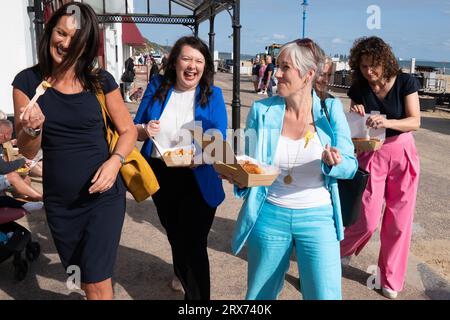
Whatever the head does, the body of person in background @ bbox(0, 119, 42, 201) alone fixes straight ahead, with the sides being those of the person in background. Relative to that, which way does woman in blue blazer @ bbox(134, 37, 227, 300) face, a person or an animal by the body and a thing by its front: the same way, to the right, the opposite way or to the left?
to the right

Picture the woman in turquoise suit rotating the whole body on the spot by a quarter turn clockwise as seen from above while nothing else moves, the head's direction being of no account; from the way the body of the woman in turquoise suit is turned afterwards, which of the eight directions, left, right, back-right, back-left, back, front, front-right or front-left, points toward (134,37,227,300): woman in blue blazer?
front-right

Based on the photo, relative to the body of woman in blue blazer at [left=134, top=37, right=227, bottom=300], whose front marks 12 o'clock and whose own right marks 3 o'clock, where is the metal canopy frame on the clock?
The metal canopy frame is roughly at 6 o'clock from the woman in blue blazer.

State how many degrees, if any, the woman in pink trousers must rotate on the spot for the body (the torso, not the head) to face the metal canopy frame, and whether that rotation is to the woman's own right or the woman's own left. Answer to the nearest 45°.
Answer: approximately 90° to the woman's own right

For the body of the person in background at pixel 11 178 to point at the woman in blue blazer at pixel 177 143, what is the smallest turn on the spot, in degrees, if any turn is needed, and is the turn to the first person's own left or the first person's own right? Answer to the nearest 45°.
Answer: approximately 45° to the first person's own right

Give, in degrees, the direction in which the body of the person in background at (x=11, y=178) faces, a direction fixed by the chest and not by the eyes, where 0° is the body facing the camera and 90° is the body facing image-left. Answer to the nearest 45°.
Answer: approximately 270°

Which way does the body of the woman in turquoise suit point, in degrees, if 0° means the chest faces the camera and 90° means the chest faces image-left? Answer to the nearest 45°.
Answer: approximately 0°

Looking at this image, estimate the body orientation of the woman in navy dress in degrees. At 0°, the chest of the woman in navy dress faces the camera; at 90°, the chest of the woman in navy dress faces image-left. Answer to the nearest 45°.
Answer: approximately 0°

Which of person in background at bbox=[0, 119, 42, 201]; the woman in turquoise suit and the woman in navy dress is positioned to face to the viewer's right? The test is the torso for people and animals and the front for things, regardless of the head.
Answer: the person in background
